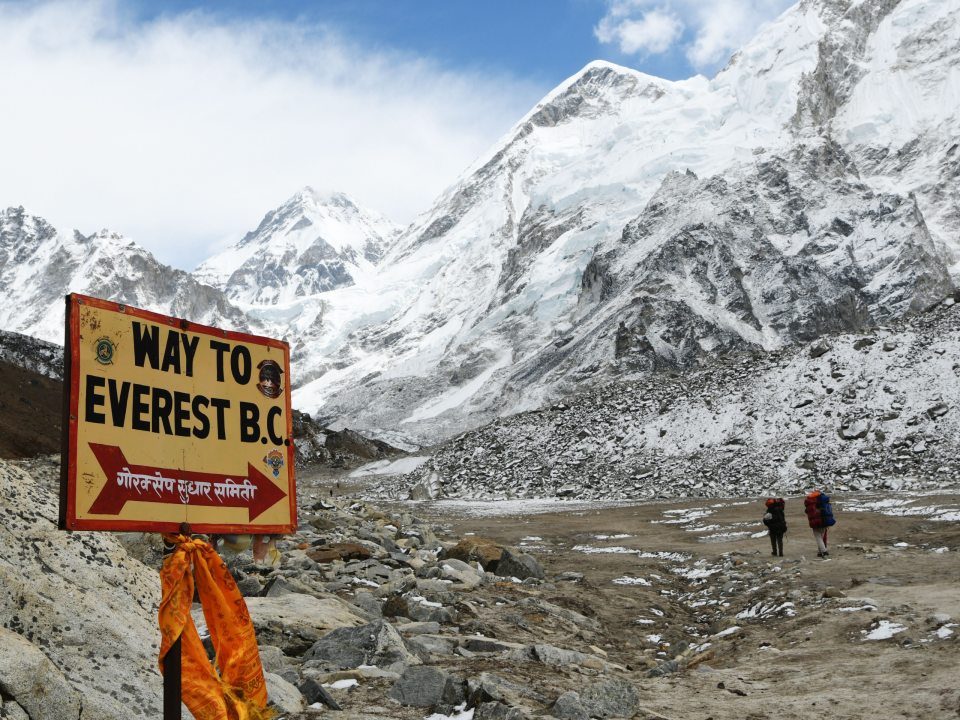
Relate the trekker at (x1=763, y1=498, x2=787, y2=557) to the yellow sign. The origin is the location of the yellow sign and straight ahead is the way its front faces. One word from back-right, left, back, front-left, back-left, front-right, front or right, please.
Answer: left

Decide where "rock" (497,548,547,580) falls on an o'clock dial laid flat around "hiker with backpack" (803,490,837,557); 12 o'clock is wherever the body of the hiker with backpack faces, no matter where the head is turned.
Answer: The rock is roughly at 8 o'clock from the hiker with backpack.

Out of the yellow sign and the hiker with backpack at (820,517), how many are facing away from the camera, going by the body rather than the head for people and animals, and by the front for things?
1

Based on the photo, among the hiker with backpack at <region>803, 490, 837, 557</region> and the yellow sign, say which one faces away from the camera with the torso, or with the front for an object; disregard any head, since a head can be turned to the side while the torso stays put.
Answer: the hiker with backpack

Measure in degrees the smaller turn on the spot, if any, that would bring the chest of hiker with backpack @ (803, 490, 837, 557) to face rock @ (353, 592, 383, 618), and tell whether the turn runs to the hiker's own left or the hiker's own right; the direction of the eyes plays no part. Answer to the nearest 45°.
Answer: approximately 135° to the hiker's own left

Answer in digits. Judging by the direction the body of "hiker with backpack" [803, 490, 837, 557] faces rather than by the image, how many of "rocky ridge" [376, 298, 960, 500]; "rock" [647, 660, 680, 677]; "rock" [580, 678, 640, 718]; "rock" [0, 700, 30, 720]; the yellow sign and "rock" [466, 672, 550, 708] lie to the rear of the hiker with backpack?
5

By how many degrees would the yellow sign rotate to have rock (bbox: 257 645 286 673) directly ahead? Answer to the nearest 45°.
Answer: approximately 135° to its left

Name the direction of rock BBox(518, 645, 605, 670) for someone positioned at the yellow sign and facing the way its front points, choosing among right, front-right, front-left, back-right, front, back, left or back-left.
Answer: left

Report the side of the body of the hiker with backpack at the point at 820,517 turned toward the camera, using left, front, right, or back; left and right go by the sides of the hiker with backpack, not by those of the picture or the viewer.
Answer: back

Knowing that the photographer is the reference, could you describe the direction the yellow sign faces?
facing the viewer and to the right of the viewer

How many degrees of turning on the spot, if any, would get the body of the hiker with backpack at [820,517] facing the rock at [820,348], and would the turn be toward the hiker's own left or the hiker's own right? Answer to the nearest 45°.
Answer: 0° — they already face it

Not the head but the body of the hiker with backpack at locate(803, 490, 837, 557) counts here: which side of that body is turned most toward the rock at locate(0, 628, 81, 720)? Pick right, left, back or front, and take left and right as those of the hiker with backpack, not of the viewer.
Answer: back
